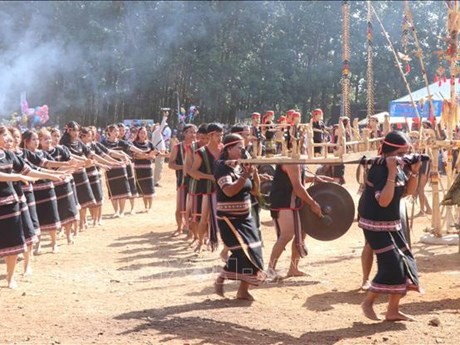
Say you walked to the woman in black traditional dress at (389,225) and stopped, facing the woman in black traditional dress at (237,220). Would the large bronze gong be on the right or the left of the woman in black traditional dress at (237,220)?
right

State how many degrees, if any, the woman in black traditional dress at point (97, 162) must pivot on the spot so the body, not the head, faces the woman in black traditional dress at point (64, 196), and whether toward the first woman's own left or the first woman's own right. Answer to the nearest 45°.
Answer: approximately 45° to the first woman's own right

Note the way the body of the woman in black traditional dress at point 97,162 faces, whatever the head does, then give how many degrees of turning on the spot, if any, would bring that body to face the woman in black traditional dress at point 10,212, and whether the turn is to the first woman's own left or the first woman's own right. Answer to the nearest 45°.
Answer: approximately 45° to the first woman's own right
